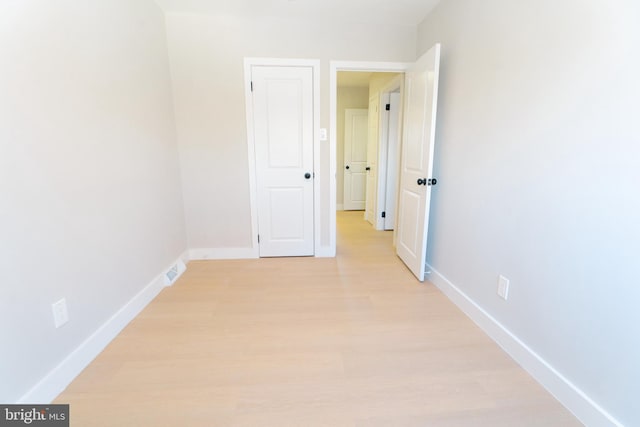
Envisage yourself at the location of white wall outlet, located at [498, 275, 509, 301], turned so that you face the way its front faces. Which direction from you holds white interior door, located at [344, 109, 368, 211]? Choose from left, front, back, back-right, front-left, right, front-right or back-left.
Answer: right

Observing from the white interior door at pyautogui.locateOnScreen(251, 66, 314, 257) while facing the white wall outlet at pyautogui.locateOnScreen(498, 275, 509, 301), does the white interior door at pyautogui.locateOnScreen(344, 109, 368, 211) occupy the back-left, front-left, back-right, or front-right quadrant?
back-left

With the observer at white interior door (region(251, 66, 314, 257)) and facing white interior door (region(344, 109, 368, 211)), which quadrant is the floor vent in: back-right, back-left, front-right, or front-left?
back-left

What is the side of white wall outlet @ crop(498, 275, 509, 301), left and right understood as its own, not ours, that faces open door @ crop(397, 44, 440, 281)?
right

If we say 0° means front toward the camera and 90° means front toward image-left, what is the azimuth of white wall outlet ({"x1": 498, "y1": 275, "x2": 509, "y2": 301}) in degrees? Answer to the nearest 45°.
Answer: approximately 45°

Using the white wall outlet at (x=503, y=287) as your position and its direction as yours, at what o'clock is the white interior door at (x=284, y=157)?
The white interior door is roughly at 2 o'clock from the white wall outlet.
